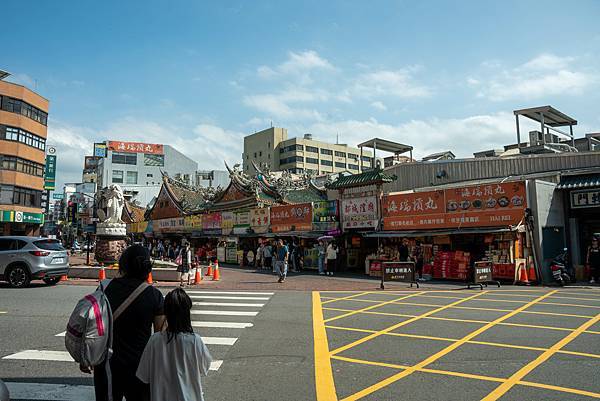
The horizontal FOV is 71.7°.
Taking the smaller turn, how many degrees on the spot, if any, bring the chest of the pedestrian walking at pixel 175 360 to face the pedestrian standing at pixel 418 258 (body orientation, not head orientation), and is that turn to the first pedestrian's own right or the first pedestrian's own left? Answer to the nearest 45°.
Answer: approximately 45° to the first pedestrian's own right

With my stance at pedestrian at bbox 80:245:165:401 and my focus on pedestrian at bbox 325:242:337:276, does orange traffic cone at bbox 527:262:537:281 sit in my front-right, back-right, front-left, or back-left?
front-right

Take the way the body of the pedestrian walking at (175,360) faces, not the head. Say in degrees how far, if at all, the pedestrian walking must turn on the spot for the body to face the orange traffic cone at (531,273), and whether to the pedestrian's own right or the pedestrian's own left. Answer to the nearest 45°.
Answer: approximately 45° to the pedestrian's own right

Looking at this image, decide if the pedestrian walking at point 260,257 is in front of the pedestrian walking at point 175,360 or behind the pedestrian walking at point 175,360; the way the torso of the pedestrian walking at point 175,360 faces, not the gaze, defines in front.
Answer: in front

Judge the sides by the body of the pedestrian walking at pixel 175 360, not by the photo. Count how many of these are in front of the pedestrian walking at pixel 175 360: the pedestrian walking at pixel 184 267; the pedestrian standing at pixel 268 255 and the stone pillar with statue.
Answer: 3

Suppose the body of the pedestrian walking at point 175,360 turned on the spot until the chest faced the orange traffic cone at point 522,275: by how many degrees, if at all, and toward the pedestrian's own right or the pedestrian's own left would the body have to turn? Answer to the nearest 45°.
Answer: approximately 45° to the pedestrian's own right

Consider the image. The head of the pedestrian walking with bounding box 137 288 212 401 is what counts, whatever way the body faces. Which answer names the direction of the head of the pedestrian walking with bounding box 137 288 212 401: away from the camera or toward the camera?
away from the camera

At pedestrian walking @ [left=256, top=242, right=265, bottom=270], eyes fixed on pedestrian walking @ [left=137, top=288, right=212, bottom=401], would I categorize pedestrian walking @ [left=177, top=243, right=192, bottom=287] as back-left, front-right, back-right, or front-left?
front-right

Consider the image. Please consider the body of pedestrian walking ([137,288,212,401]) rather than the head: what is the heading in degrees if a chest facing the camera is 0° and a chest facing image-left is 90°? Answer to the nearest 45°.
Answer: approximately 180°

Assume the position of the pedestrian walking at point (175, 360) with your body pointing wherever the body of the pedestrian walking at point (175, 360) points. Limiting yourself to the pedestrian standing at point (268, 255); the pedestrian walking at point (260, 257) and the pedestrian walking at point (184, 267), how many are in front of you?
3

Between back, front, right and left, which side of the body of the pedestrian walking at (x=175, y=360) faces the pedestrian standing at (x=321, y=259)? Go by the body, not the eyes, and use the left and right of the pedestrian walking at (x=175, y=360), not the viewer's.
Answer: front

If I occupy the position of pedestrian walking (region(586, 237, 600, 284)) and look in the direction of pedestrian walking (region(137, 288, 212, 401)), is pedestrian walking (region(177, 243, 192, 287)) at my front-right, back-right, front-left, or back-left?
front-right

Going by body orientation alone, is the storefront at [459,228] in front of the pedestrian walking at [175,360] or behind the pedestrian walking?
in front

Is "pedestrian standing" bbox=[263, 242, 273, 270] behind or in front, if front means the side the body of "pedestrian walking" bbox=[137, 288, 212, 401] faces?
in front
